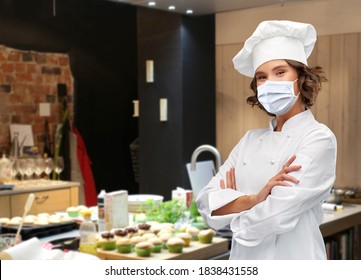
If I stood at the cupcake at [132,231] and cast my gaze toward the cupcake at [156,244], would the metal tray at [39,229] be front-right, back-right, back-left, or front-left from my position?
back-right

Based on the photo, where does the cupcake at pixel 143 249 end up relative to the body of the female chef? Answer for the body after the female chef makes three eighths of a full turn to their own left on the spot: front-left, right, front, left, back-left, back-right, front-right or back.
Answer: back-left

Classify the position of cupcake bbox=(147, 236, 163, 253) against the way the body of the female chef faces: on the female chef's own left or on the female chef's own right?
on the female chef's own right

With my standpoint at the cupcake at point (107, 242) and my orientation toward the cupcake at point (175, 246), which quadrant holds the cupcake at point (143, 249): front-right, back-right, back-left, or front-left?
front-right

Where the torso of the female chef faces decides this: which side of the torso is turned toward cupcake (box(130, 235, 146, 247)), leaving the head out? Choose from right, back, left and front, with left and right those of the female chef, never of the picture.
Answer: right

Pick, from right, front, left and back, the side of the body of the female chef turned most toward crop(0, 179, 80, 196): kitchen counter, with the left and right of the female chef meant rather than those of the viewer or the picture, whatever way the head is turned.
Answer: right

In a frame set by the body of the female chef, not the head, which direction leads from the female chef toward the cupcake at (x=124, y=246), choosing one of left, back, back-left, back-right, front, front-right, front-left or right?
right

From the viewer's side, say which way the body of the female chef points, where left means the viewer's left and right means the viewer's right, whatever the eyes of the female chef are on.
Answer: facing the viewer and to the left of the viewer

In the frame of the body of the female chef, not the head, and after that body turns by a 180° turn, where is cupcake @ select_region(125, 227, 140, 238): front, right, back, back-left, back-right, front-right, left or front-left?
left

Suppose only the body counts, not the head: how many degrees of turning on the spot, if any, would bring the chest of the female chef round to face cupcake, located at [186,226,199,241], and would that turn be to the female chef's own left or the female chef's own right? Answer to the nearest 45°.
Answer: approximately 135° to the female chef's own right

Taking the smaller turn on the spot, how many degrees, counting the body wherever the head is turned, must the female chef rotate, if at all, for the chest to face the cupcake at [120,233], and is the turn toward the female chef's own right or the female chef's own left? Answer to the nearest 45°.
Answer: approximately 90° to the female chef's own right
